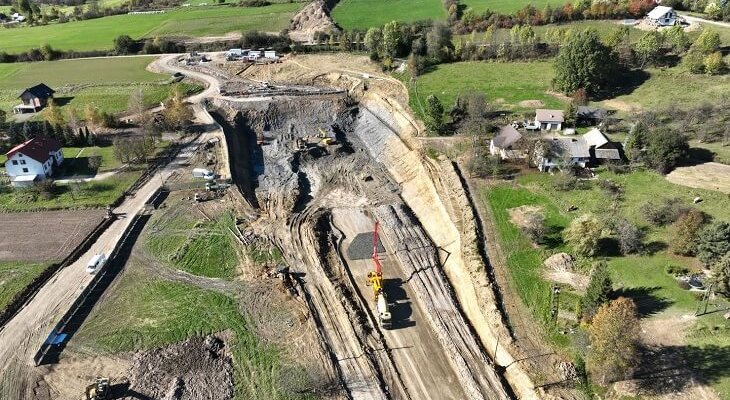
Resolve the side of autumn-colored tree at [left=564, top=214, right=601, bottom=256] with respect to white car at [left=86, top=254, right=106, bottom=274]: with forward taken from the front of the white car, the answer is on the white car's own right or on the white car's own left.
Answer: on the white car's own left

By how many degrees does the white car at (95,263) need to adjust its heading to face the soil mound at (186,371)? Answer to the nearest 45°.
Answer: approximately 45° to its left

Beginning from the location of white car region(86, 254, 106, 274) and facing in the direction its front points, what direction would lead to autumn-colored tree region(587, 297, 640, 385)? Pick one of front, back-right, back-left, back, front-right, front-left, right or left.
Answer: left
